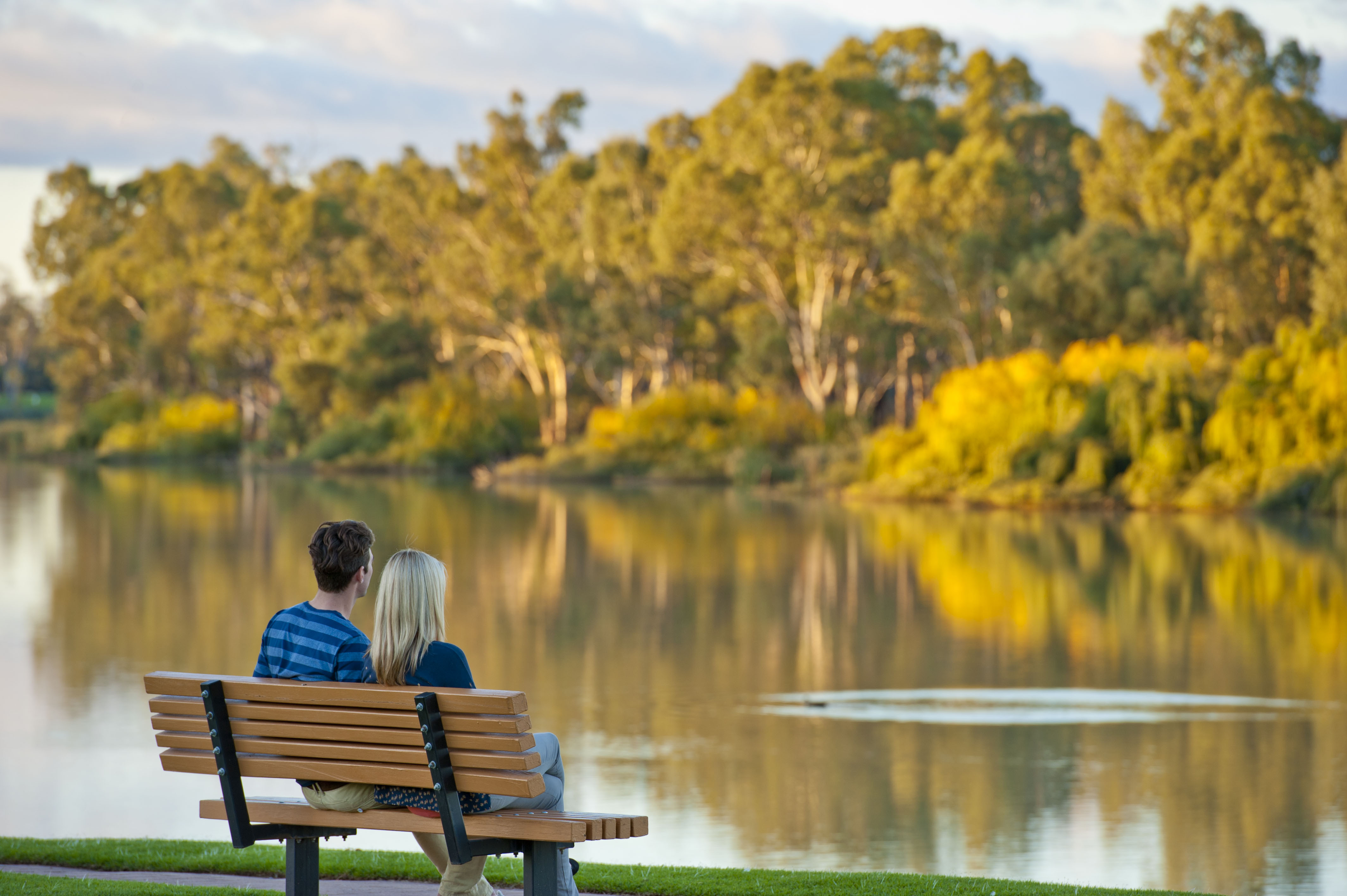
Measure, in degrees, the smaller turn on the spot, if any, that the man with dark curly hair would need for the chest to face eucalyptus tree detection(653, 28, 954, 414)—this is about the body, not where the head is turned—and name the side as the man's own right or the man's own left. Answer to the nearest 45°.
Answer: approximately 45° to the man's own left

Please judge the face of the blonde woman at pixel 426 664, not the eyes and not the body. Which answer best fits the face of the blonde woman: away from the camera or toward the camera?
away from the camera

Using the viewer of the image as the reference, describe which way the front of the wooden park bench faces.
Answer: facing away from the viewer and to the right of the viewer

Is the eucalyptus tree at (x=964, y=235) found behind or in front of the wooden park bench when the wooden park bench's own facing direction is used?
in front

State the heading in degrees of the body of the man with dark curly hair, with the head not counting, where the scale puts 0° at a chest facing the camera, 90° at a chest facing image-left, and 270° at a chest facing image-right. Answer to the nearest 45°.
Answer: approximately 225°

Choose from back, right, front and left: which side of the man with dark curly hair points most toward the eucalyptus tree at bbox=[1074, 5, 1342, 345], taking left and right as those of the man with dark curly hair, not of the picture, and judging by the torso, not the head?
front

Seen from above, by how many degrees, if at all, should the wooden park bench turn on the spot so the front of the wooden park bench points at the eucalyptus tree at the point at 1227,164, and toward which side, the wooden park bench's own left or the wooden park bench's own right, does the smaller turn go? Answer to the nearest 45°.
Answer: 0° — it already faces it

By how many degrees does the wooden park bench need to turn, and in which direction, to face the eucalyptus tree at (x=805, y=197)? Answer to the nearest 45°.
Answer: approximately 45° to its left

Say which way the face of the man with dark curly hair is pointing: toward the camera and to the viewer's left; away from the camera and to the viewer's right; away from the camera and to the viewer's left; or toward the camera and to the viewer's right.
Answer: away from the camera and to the viewer's right

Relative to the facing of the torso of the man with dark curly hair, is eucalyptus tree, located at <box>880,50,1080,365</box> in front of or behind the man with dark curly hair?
in front
